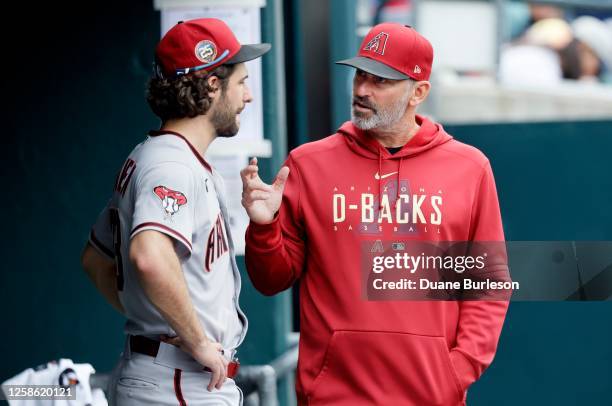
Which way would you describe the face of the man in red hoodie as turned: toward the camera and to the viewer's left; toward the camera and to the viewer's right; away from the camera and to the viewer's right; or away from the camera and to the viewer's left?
toward the camera and to the viewer's left

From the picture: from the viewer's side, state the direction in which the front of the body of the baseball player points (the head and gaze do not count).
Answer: to the viewer's right

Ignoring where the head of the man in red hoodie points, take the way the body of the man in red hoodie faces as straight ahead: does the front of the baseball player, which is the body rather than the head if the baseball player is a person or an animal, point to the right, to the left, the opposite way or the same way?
to the left

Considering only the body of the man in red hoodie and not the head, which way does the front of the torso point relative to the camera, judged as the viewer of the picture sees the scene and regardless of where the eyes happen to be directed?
toward the camera

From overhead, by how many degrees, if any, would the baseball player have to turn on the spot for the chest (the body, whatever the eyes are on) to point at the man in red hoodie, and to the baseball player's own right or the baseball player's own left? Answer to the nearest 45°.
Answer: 0° — they already face them

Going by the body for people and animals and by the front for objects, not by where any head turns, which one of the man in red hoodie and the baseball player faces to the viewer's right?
the baseball player

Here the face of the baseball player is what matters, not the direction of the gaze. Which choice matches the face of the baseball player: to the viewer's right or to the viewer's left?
to the viewer's right

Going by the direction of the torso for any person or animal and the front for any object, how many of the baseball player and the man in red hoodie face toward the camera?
1

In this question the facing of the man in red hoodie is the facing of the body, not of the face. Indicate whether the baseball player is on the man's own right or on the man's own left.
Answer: on the man's own right
